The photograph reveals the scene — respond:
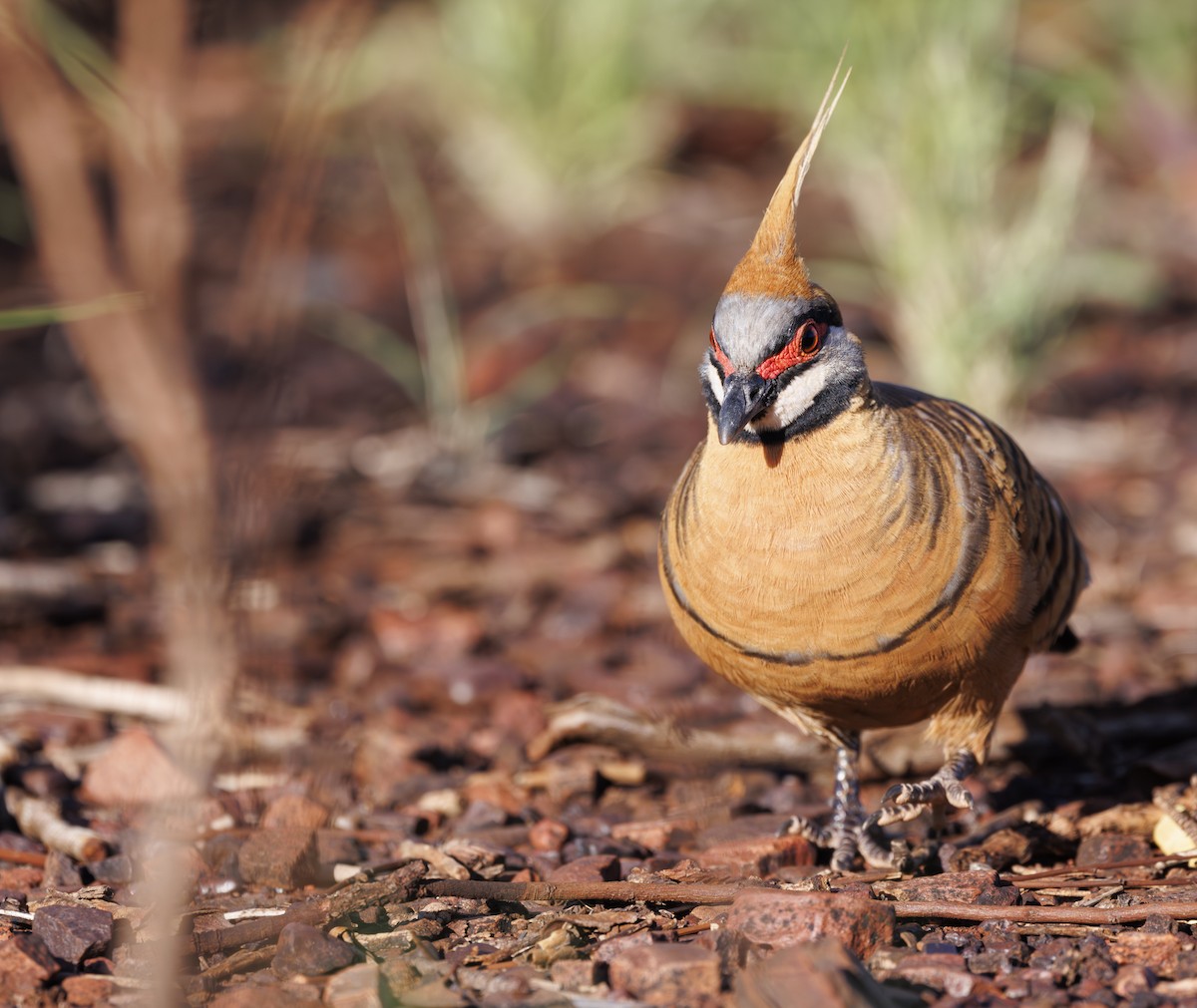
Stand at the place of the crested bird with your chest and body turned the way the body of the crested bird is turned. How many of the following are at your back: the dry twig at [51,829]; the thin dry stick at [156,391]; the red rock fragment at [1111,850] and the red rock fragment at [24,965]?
1

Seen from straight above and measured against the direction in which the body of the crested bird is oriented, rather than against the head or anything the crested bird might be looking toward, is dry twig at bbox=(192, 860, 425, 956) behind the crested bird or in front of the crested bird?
in front

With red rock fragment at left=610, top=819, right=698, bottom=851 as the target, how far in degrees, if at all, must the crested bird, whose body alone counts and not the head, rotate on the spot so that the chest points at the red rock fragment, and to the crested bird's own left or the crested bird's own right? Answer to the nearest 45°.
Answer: approximately 90° to the crested bird's own right

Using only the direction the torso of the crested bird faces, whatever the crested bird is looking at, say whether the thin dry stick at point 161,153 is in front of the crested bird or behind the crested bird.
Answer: in front

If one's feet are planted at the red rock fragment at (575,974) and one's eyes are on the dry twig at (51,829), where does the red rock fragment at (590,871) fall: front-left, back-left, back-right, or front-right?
front-right

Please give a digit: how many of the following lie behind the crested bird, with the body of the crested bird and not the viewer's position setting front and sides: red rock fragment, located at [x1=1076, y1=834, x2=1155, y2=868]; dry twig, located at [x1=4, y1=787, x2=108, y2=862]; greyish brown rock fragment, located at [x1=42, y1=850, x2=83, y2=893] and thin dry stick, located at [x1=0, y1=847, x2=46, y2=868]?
1

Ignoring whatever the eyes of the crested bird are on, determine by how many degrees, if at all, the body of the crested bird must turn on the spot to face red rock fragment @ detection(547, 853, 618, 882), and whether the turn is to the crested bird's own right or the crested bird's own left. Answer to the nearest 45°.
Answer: approximately 45° to the crested bird's own right

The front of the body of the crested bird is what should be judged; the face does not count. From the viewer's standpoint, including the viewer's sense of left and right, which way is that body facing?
facing the viewer and to the left of the viewer

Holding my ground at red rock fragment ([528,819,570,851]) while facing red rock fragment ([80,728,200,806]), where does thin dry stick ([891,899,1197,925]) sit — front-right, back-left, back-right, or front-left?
back-left
